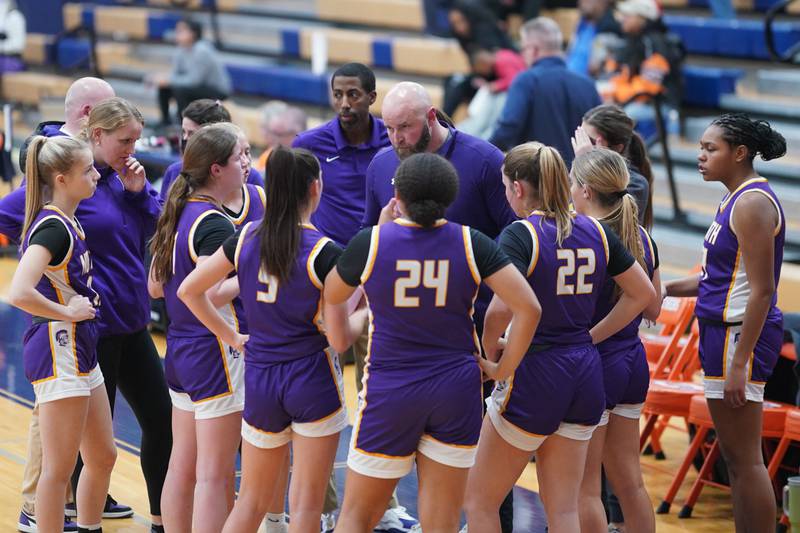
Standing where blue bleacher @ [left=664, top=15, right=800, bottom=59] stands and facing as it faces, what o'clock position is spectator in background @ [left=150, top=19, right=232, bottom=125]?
The spectator in background is roughly at 3 o'clock from the blue bleacher.

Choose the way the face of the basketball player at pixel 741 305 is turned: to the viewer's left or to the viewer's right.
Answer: to the viewer's left

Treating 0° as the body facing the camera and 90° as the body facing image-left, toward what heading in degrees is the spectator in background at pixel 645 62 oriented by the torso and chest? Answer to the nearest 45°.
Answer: approximately 45°

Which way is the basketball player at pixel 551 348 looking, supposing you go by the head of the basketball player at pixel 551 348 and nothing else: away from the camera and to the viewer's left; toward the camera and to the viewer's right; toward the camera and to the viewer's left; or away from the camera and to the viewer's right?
away from the camera and to the viewer's left

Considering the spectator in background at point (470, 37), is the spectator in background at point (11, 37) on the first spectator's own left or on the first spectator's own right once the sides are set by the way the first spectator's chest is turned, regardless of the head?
on the first spectator's own right

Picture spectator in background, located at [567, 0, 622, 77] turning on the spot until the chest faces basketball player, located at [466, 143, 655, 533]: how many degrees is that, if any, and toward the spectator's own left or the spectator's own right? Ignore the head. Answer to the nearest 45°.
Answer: approximately 45° to the spectator's own left

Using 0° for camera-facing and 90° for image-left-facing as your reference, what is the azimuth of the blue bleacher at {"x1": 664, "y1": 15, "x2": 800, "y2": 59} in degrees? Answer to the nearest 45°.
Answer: approximately 0°

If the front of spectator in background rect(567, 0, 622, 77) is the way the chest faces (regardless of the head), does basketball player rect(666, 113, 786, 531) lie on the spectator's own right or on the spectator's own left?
on the spectator's own left

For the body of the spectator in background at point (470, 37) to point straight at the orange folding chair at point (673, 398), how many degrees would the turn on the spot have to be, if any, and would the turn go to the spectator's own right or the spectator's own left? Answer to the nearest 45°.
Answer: approximately 45° to the spectator's own left

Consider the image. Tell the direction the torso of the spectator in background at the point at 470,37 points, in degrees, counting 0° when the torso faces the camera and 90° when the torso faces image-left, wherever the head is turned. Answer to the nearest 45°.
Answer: approximately 45°
